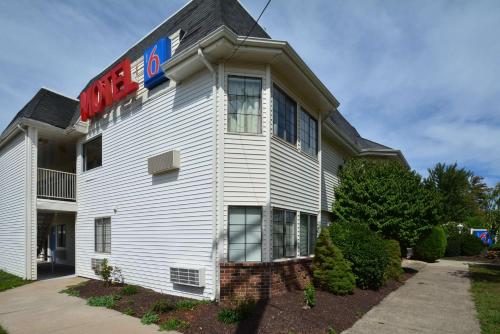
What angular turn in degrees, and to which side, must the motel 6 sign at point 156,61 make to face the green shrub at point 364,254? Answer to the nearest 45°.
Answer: approximately 135° to its left

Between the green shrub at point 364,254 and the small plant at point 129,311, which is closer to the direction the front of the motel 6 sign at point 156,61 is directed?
the small plant

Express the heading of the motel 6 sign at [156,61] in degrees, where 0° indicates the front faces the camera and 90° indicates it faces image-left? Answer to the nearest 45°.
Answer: approximately 45°

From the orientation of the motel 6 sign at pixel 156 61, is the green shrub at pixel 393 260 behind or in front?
behind
